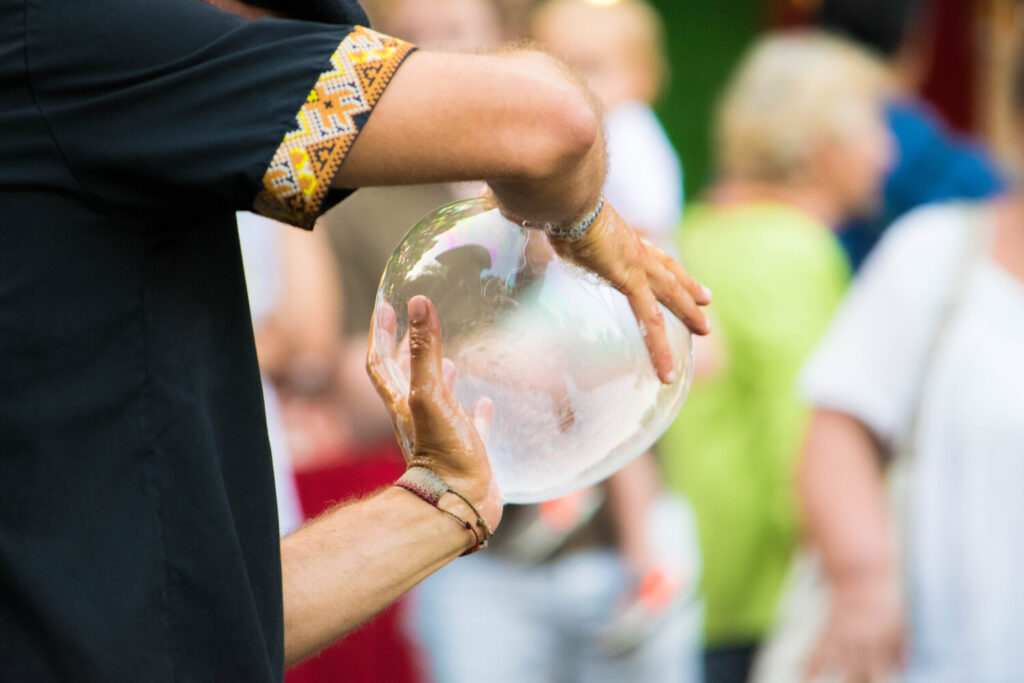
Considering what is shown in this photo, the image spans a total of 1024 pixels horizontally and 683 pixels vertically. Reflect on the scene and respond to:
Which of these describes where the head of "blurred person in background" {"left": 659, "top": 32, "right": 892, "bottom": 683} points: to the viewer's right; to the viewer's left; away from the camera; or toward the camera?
to the viewer's right

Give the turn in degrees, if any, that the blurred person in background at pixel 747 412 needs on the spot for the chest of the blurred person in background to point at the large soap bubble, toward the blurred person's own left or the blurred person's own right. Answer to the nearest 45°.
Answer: approximately 90° to the blurred person's own right

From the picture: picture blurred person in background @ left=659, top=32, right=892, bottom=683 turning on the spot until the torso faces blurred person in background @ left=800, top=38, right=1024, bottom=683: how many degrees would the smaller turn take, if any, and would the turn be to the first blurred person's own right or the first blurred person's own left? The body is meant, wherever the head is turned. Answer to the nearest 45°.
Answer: approximately 90° to the first blurred person's own right

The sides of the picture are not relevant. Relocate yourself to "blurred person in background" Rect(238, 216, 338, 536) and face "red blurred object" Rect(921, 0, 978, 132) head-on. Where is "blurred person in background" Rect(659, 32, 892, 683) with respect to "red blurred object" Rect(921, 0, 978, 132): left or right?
right

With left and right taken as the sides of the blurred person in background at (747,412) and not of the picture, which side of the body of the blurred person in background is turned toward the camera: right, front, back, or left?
right

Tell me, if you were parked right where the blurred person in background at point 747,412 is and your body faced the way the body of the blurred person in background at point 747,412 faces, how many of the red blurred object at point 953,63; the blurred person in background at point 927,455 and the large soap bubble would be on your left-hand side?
1
